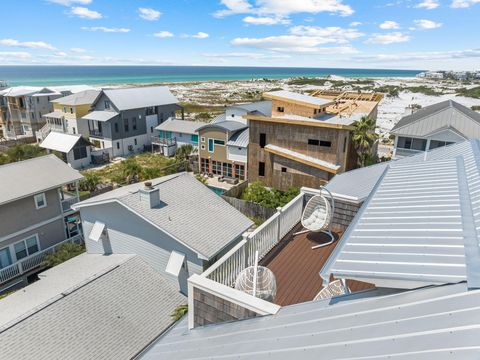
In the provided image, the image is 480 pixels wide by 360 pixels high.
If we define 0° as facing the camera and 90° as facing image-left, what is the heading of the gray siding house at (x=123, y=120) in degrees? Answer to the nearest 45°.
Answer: approximately 45°

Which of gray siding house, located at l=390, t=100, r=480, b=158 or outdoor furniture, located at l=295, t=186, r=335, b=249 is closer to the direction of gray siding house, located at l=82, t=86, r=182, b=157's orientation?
the outdoor furniture

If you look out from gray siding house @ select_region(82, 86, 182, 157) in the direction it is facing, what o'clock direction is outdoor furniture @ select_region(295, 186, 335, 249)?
The outdoor furniture is roughly at 10 o'clock from the gray siding house.

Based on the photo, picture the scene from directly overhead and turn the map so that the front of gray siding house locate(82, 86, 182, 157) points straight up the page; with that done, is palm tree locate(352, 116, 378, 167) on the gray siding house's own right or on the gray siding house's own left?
on the gray siding house's own left

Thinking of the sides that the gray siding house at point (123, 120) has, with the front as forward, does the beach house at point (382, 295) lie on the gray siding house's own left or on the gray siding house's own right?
on the gray siding house's own left

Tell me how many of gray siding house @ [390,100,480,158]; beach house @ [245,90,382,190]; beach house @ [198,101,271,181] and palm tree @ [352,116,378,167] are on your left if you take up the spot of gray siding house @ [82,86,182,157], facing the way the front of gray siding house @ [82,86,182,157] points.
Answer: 4

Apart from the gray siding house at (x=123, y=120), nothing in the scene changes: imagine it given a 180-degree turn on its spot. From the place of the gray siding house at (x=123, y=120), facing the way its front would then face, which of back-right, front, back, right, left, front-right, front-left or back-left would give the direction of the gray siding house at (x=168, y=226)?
back-right

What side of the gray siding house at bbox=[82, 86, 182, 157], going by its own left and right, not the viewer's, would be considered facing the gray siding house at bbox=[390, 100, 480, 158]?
left

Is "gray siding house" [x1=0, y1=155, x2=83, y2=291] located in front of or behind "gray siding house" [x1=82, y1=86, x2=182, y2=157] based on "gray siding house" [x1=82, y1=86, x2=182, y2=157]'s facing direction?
in front

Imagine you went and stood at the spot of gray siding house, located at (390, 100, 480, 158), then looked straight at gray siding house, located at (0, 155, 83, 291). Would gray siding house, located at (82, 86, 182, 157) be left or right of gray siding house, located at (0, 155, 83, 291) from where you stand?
right
